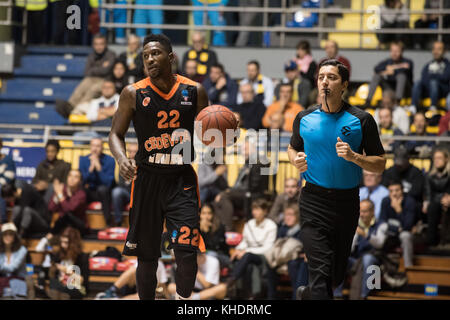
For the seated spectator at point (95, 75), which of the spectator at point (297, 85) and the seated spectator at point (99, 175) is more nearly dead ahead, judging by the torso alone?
the seated spectator

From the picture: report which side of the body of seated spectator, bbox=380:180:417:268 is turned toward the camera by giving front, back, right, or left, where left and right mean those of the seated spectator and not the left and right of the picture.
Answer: front

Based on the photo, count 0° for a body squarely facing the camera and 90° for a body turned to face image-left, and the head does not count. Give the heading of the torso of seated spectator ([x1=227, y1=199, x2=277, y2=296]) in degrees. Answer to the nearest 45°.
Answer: approximately 45°

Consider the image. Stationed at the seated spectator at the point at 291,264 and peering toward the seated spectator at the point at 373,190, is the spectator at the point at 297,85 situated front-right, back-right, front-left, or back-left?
front-left

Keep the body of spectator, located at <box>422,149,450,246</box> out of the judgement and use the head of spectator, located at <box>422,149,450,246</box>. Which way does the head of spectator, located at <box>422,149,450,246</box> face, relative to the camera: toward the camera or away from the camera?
toward the camera

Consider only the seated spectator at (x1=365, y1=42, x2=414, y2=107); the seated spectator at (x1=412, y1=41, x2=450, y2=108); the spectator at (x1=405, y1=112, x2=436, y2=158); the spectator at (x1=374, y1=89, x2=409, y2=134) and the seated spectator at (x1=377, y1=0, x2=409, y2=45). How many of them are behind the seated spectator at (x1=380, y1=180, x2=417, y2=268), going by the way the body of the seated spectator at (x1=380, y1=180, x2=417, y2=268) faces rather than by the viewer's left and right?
5

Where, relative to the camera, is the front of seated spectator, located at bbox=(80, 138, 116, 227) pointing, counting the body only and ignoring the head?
toward the camera

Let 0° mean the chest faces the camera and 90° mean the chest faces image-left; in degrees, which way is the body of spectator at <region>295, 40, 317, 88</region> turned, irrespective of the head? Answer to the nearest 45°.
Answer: approximately 45°

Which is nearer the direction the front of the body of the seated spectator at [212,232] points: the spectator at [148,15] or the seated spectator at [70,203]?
the seated spectator

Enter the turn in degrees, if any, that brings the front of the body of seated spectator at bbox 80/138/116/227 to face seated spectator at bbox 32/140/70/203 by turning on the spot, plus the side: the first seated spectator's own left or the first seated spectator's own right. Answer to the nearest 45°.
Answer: approximately 135° to the first seated spectator's own right

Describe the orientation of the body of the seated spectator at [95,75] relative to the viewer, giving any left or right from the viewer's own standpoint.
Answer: facing the viewer and to the left of the viewer

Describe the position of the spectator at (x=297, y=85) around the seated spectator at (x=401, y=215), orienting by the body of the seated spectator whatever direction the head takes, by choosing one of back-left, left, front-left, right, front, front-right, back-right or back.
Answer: back-right

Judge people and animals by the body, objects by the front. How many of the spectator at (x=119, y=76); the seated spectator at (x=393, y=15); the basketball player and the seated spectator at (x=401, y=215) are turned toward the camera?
4

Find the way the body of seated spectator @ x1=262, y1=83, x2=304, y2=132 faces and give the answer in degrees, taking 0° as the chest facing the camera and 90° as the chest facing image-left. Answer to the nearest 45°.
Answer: approximately 0°

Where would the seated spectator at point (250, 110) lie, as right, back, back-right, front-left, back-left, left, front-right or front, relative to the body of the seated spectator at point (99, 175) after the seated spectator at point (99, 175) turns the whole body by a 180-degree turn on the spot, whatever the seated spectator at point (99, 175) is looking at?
right

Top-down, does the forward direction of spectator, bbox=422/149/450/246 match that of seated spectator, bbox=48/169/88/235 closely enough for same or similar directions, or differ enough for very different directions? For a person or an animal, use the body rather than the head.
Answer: same or similar directions

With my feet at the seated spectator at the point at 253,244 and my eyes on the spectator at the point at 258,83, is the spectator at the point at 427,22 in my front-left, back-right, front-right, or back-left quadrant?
front-right

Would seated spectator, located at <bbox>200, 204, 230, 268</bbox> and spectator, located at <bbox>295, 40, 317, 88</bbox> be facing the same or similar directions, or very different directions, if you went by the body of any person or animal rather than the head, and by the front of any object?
same or similar directions

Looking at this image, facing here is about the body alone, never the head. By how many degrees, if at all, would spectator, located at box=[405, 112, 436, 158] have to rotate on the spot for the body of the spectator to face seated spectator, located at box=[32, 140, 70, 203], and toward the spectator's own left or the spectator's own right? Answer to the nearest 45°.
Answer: approximately 90° to the spectator's own right

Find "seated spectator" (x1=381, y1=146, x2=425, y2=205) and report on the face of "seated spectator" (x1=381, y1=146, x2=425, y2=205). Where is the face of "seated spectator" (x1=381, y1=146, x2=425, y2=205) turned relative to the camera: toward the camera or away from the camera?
toward the camera
